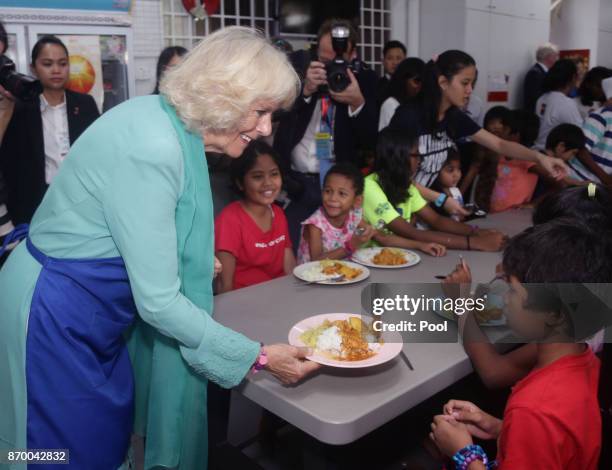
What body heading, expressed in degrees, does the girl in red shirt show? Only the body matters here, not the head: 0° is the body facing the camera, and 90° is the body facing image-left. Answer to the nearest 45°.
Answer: approximately 315°

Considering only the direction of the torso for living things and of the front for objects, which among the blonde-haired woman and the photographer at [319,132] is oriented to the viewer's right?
the blonde-haired woman

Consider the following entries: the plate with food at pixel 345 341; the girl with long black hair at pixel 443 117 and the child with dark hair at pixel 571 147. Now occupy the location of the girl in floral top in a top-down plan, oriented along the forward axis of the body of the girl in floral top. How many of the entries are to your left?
2

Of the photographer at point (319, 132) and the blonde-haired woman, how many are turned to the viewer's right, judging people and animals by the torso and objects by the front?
1
